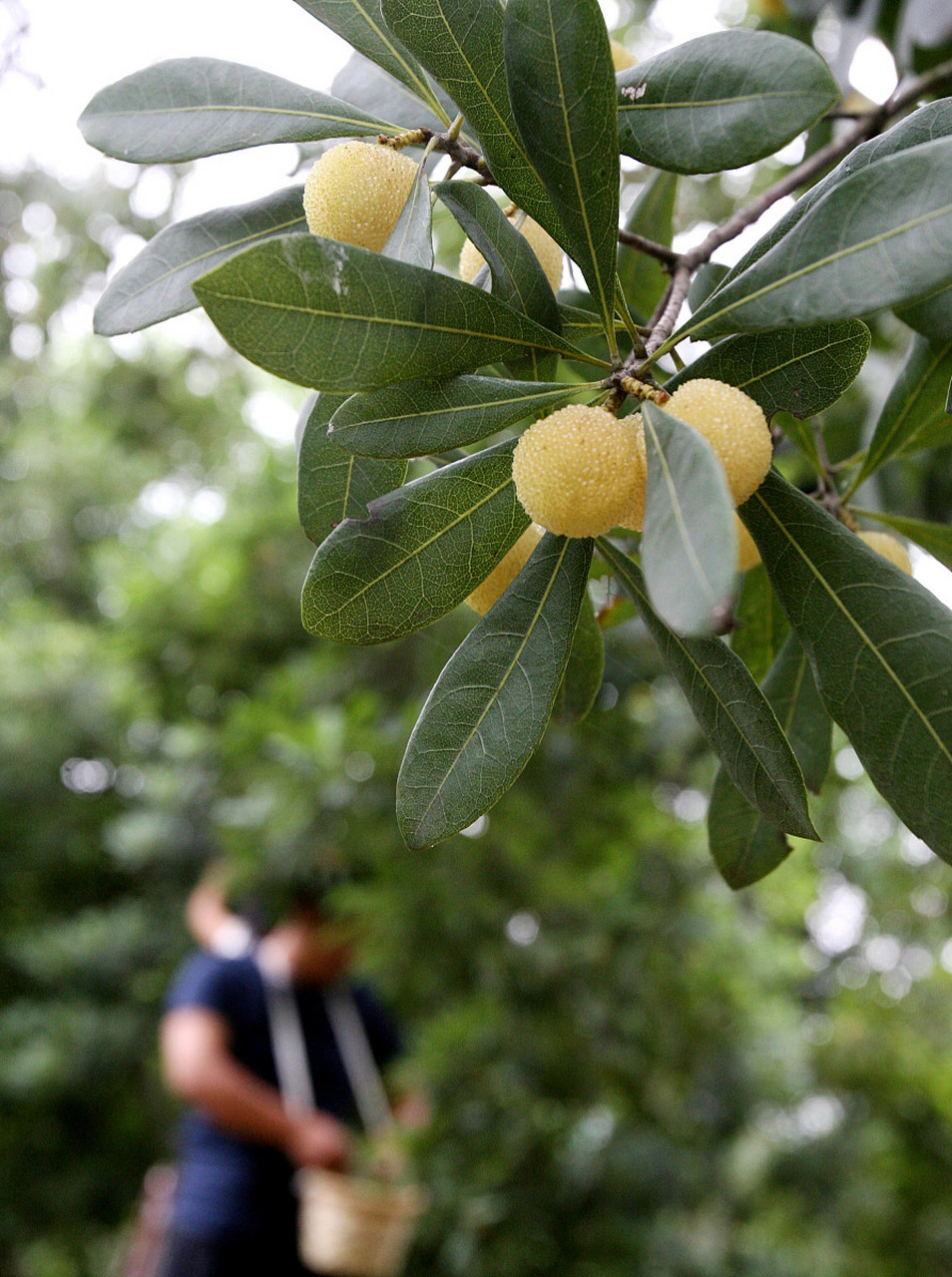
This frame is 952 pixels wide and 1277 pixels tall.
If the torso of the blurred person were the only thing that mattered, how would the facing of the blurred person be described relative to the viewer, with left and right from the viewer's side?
facing to the right of the viewer

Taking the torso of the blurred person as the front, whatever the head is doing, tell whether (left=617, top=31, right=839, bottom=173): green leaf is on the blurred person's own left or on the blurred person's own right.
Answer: on the blurred person's own right
